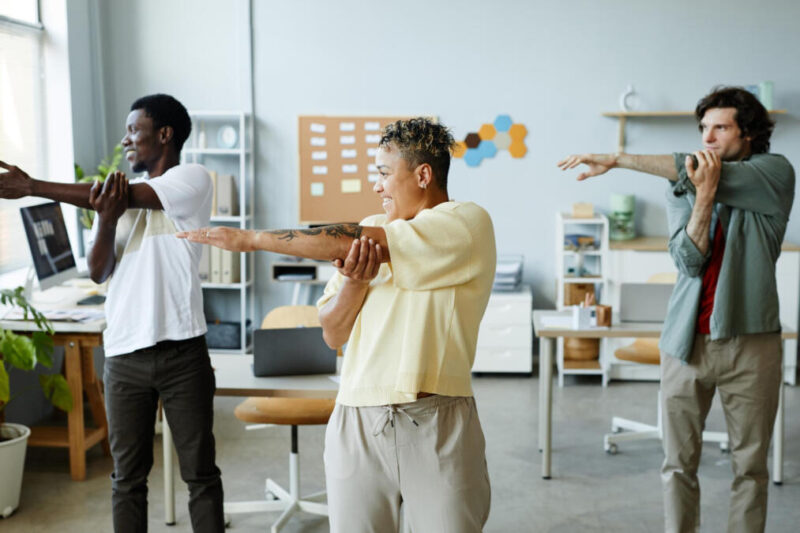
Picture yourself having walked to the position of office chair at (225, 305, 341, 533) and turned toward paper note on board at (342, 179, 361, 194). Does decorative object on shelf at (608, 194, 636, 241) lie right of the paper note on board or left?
right

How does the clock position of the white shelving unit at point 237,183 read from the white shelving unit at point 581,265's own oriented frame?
the white shelving unit at point 237,183 is roughly at 3 o'clock from the white shelving unit at point 581,265.

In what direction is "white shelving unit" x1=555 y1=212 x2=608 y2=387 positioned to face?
toward the camera

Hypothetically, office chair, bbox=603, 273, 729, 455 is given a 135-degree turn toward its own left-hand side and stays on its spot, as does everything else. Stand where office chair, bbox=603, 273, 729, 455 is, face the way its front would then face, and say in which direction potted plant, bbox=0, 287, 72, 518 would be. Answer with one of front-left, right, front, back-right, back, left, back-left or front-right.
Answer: back-right

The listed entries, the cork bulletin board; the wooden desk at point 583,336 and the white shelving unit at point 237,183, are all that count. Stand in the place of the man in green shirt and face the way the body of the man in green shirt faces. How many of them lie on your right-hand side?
3

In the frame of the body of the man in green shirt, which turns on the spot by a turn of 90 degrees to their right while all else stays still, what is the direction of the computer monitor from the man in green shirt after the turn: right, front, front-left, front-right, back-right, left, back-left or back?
front-left

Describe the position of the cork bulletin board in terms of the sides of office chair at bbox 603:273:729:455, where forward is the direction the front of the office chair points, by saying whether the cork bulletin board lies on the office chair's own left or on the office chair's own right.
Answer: on the office chair's own right

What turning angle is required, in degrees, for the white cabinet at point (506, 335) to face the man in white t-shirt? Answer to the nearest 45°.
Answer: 0° — it already faces them

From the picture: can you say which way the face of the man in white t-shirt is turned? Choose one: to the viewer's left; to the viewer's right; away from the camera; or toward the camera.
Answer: to the viewer's left

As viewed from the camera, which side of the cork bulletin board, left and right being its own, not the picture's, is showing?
front

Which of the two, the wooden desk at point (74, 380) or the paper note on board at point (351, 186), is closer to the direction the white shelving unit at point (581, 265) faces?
the wooden desk

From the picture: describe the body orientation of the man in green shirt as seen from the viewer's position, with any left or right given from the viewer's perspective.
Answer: facing the viewer and to the left of the viewer

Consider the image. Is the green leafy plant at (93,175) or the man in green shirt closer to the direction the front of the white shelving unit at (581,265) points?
the man in green shirt

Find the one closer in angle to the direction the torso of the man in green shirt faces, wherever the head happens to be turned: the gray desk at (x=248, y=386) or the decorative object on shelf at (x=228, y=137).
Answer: the gray desk
